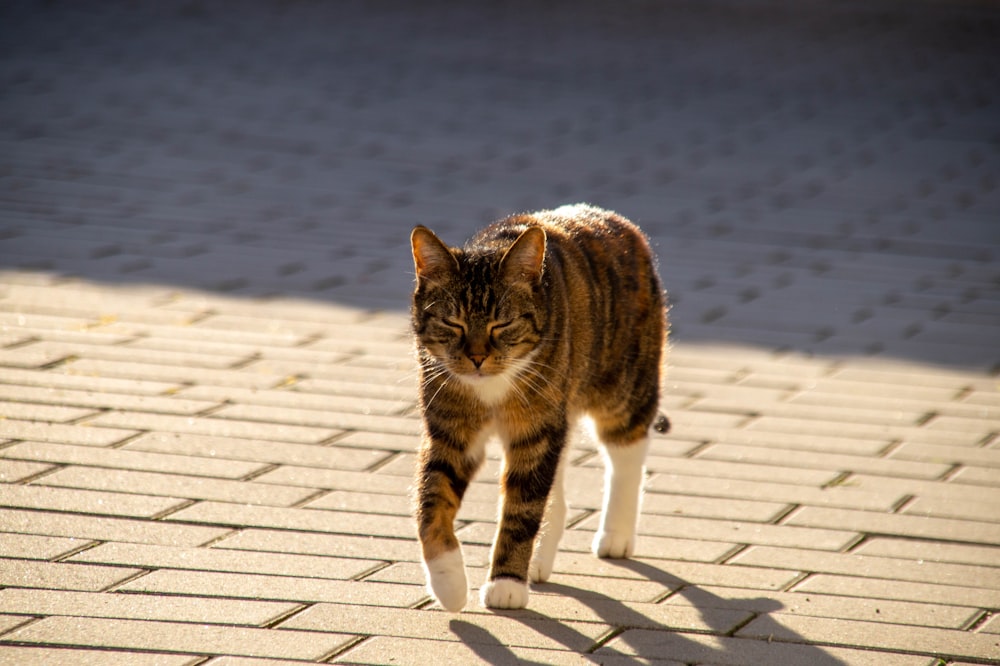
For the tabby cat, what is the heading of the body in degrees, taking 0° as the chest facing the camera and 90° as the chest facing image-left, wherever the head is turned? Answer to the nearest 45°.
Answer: approximately 45°
